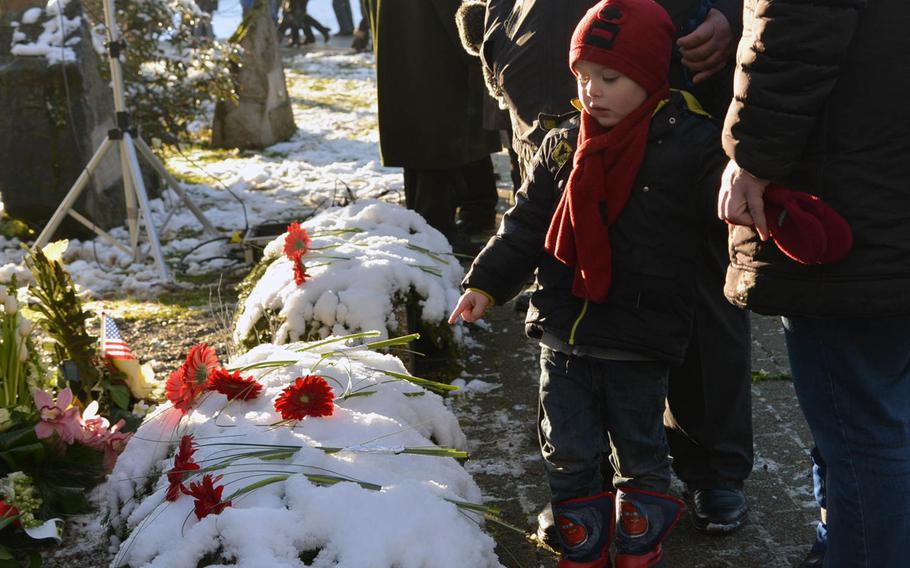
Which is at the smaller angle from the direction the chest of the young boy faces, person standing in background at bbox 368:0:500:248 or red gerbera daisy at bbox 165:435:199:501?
the red gerbera daisy

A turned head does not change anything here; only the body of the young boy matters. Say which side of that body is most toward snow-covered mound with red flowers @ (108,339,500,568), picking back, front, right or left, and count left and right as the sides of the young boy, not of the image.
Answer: front

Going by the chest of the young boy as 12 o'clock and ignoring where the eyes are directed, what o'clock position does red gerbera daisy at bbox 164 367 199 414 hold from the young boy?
The red gerbera daisy is roughly at 1 o'clock from the young boy.

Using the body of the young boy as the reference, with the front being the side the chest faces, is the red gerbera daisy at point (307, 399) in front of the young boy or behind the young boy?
in front

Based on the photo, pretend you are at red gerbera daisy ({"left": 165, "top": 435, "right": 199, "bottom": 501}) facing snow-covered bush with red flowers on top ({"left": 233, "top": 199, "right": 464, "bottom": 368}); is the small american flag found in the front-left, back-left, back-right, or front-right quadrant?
front-left

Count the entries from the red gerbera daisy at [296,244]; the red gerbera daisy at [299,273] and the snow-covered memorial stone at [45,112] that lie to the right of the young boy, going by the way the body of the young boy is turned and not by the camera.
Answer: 3

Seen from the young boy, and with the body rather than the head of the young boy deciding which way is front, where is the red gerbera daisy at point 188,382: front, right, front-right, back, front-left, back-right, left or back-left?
front-right

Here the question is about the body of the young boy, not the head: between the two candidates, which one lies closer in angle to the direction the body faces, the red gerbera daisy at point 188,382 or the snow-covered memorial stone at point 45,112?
the red gerbera daisy

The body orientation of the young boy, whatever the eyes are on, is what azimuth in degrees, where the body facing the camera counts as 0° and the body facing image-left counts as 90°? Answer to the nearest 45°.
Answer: approximately 45°

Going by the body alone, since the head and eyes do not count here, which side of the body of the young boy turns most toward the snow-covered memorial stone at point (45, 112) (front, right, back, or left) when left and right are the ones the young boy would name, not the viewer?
right

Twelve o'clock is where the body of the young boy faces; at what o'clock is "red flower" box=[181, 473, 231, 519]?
The red flower is roughly at 2 o'clock from the young boy.

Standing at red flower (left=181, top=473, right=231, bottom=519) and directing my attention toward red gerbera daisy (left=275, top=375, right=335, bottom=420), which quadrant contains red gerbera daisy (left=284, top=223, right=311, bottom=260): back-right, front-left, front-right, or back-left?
front-left

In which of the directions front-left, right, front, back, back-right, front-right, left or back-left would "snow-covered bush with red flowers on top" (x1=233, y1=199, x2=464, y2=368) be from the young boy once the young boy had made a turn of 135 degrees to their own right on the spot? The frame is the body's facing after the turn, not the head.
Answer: front-left

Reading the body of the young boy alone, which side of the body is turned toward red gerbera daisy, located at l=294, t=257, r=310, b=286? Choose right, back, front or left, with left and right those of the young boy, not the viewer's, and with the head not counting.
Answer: right
